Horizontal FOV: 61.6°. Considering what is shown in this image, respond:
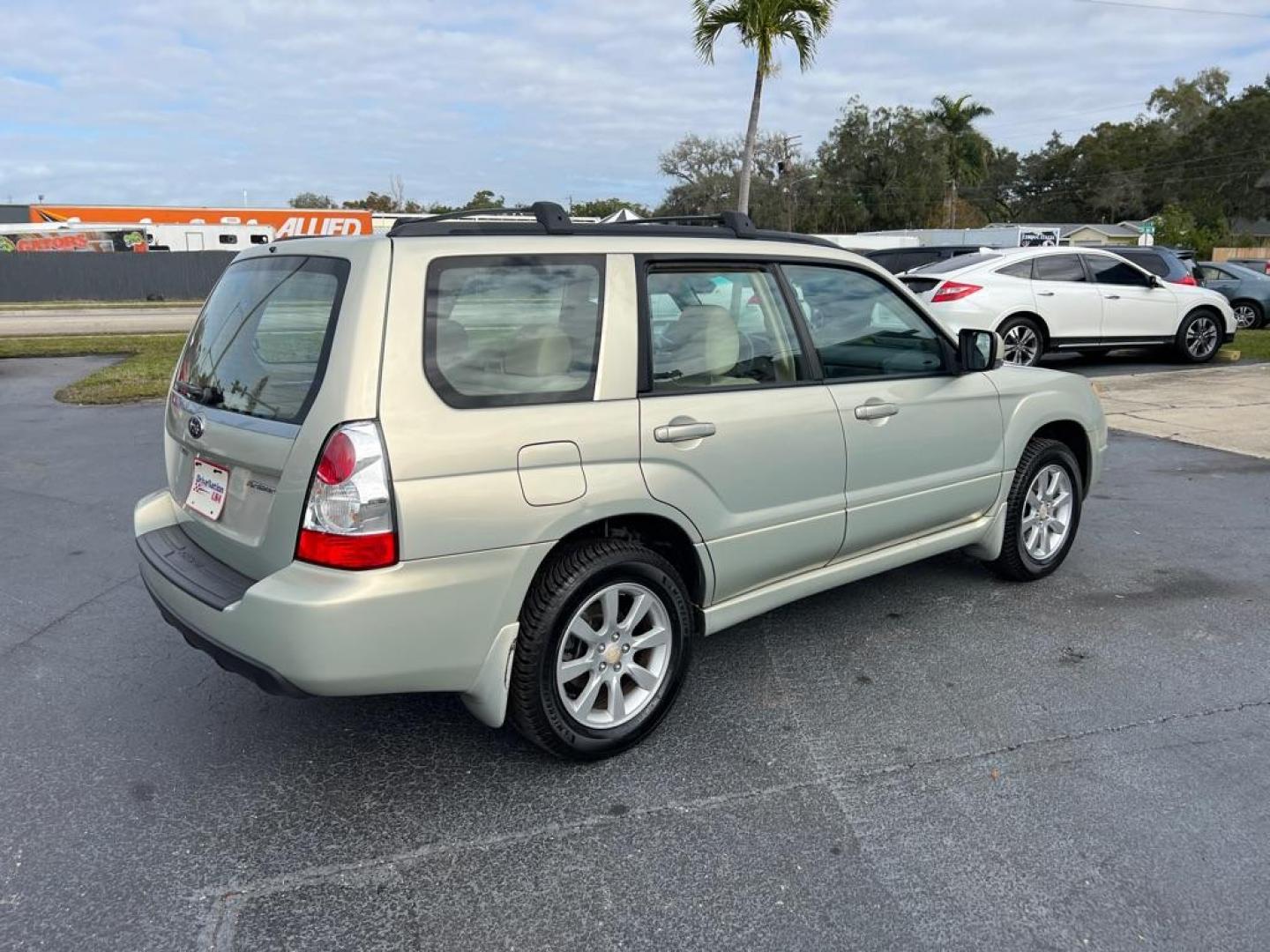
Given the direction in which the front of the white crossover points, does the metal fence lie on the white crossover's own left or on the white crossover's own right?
on the white crossover's own left

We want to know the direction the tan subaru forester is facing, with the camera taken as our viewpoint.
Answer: facing away from the viewer and to the right of the viewer

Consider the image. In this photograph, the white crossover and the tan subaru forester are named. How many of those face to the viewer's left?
0

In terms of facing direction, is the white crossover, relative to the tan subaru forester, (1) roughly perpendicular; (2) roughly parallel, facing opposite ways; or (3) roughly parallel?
roughly parallel

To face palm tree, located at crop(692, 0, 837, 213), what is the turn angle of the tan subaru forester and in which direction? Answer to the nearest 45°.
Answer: approximately 45° to its left

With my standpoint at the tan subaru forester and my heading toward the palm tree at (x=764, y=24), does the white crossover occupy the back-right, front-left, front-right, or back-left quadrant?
front-right

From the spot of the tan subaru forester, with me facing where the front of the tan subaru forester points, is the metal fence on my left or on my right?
on my left

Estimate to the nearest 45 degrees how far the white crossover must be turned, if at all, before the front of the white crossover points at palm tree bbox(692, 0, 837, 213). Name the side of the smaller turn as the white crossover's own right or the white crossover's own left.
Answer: approximately 135° to the white crossover's own left

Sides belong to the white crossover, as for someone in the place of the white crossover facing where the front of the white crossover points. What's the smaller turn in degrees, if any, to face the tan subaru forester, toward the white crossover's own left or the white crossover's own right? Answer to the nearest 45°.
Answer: approximately 135° to the white crossover's own right

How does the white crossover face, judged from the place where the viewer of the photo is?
facing away from the viewer and to the right of the viewer

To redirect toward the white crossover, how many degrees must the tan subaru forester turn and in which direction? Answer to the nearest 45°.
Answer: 0° — it already faces it
